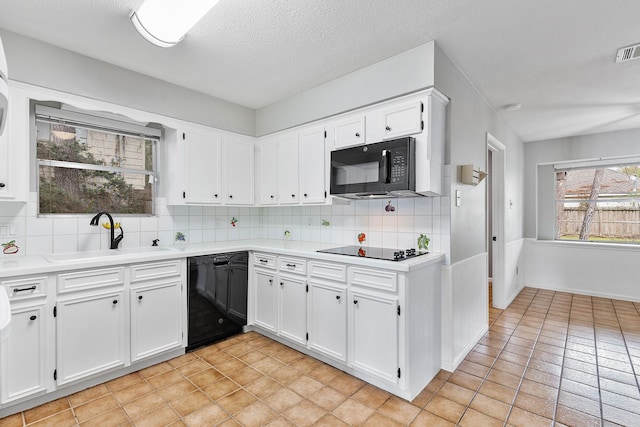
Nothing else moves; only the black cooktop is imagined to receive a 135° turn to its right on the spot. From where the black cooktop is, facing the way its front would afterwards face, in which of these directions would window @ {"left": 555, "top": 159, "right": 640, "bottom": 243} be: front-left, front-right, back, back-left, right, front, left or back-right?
front-right

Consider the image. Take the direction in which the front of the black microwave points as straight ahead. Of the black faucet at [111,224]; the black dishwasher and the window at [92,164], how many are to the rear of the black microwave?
0

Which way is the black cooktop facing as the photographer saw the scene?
facing the viewer and to the left of the viewer

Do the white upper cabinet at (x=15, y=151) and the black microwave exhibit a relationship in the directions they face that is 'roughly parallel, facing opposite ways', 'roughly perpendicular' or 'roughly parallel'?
roughly perpendicular

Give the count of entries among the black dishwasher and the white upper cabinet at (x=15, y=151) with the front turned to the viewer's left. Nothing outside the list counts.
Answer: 0

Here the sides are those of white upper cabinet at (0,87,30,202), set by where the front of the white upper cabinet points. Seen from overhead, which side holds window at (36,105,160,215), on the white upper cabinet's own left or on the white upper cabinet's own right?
on the white upper cabinet's own left

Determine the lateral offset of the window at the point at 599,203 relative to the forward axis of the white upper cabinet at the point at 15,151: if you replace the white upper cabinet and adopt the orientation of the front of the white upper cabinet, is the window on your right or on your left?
on your left

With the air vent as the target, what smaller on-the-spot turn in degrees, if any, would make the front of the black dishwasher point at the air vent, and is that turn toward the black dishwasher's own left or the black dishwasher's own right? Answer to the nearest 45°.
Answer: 0° — it already faces it

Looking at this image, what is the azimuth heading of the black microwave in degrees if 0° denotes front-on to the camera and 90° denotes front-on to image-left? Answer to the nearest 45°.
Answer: approximately 45°

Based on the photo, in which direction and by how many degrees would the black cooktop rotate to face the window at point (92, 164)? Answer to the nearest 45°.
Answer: approximately 45° to its right

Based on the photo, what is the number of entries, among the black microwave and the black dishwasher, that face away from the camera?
0

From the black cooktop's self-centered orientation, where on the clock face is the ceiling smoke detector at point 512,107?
The ceiling smoke detector is roughly at 6 o'clock from the black cooktop.

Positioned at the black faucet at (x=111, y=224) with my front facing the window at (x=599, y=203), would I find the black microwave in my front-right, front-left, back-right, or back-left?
front-right
